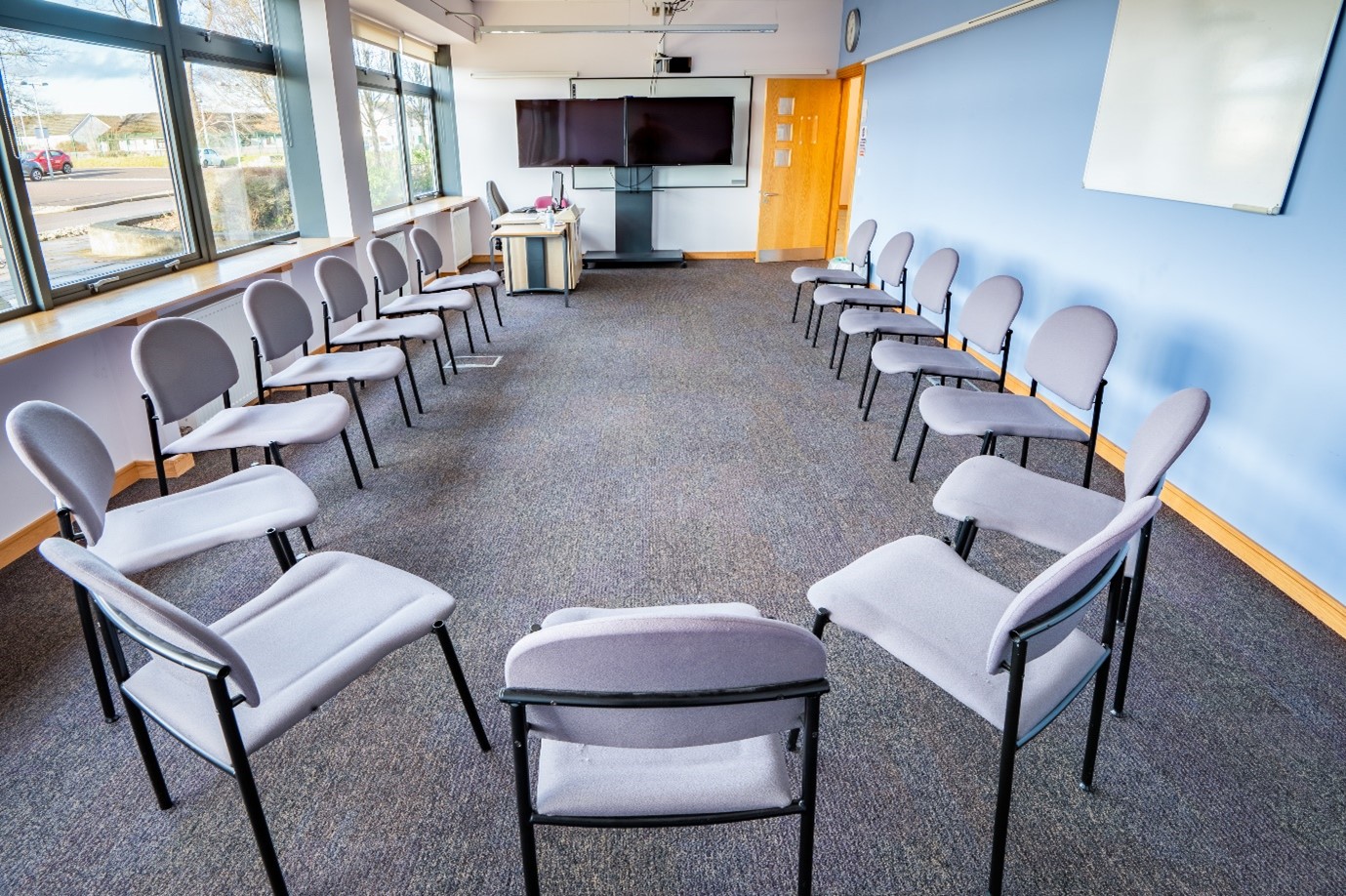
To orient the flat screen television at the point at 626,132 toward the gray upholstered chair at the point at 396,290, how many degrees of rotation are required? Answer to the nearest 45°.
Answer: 0° — it already faces it

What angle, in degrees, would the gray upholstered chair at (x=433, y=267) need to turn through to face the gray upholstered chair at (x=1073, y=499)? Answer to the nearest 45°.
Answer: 0° — it already faces it

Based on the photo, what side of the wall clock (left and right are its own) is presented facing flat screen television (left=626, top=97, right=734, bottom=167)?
front

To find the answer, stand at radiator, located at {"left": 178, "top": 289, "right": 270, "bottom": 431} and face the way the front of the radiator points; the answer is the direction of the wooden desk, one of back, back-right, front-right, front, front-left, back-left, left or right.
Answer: left

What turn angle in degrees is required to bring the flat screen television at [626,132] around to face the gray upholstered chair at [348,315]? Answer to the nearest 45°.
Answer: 0° — it already faces it

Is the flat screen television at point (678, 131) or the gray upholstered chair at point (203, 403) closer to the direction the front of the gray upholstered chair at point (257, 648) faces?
the flat screen television

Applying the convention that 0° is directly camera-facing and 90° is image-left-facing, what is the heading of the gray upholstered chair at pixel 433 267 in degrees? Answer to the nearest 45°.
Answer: approximately 315°

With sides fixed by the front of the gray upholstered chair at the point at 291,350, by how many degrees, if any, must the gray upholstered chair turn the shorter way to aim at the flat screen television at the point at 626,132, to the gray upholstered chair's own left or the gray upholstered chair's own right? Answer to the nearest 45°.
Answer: approximately 90° to the gray upholstered chair's own left

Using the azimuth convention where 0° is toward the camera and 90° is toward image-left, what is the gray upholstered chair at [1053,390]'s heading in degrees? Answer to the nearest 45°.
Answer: approximately 45°

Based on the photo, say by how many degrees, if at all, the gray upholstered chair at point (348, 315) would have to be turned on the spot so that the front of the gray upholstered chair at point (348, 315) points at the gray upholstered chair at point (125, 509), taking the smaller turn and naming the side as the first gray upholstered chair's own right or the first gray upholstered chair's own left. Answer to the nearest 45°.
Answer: approximately 45° to the first gray upholstered chair's own right

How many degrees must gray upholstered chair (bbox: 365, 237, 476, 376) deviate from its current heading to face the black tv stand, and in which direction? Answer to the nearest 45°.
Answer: approximately 90° to its left

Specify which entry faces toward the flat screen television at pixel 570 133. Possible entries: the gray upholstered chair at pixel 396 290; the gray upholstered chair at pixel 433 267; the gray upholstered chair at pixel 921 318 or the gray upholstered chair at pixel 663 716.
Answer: the gray upholstered chair at pixel 663 716
